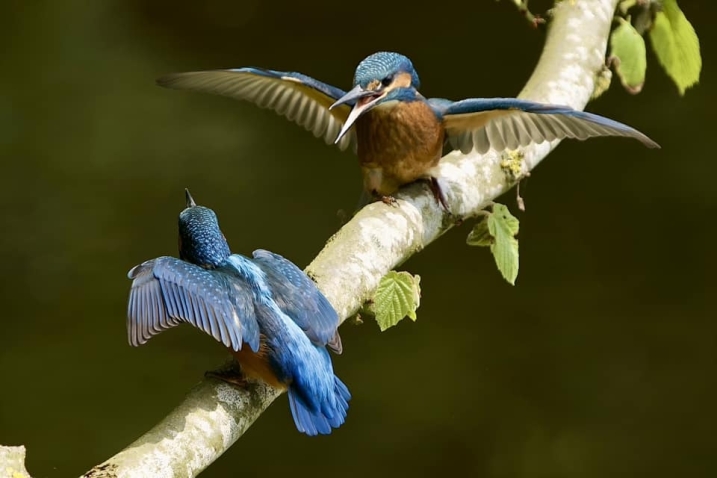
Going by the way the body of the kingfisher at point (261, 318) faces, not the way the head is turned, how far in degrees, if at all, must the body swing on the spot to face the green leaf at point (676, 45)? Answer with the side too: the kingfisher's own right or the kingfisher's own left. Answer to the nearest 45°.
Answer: approximately 90° to the kingfisher's own right

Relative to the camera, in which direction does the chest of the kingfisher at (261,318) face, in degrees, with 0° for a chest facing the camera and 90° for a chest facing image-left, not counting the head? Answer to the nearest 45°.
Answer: approximately 135°

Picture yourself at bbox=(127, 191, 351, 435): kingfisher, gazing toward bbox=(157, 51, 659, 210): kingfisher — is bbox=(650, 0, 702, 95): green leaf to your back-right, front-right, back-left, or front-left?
front-right

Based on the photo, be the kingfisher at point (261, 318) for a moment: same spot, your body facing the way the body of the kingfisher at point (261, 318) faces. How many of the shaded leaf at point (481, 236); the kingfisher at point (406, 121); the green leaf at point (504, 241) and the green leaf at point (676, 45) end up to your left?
0

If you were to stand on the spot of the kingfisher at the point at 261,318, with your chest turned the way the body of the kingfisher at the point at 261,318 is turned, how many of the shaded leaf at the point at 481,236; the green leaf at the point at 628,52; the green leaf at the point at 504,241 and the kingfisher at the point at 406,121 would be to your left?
0

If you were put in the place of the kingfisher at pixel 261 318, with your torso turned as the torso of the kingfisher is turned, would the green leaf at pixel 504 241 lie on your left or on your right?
on your right

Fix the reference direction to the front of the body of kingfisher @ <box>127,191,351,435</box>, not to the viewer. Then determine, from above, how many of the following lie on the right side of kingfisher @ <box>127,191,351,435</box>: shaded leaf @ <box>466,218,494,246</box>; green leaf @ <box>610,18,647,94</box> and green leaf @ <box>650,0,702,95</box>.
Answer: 3

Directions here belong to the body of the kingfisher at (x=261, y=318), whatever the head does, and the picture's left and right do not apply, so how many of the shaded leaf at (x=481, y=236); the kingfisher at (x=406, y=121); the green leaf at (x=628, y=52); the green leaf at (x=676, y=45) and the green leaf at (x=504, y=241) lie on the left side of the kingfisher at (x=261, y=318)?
0

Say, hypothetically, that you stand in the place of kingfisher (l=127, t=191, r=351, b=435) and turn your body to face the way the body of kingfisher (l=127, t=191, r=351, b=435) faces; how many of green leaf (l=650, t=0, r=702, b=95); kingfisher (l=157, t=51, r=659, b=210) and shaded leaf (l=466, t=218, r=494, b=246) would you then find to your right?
3

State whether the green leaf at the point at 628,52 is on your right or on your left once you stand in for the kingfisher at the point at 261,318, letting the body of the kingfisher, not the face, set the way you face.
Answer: on your right

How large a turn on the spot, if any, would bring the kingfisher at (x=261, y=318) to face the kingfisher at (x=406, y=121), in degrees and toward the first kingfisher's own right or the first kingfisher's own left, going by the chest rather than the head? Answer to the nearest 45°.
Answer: approximately 90° to the first kingfisher's own right

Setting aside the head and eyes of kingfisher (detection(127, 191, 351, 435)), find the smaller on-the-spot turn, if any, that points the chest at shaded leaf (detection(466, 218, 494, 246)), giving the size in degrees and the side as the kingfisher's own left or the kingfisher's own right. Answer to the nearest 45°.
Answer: approximately 90° to the kingfisher's own right
